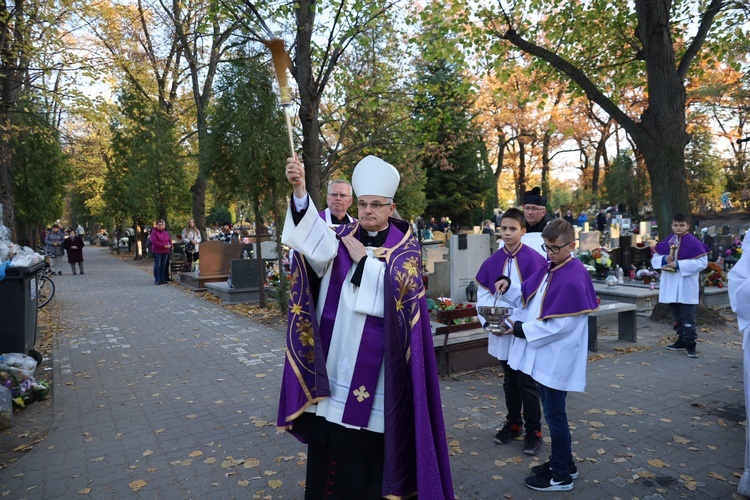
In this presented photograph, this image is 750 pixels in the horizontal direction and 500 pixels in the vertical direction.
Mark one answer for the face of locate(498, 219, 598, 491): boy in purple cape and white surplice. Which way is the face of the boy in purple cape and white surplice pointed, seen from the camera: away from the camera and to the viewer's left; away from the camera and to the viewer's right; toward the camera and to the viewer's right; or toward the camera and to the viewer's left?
toward the camera and to the viewer's left

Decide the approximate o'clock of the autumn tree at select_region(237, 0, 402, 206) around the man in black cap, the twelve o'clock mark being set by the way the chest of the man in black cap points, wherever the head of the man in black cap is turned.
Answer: The autumn tree is roughly at 3 o'clock from the man in black cap.

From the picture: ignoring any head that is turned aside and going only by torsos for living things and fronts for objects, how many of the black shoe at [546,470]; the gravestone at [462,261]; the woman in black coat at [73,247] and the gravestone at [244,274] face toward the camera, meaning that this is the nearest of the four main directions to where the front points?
3

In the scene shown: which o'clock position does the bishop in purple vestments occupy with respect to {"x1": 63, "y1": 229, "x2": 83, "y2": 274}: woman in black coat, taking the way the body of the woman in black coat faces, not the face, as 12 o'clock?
The bishop in purple vestments is roughly at 12 o'clock from the woman in black coat.

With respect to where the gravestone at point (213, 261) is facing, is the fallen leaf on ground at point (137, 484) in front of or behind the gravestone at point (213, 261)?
in front

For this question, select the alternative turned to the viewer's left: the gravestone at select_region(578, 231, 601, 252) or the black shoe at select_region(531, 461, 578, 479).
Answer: the black shoe

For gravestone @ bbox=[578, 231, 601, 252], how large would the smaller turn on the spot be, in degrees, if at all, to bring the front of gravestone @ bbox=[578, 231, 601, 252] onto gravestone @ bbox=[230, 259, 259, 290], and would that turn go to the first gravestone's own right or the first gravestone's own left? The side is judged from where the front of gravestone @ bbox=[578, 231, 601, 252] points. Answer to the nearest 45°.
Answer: approximately 45° to the first gravestone's own right

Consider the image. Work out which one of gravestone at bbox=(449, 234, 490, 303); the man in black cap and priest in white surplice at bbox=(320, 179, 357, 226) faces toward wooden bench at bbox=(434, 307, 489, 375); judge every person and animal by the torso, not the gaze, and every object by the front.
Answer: the gravestone
